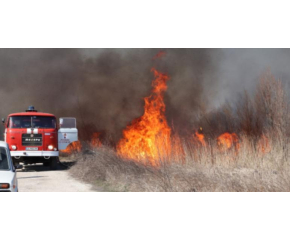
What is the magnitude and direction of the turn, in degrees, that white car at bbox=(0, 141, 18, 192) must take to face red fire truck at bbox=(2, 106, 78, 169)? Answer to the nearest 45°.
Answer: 0° — it already faces it

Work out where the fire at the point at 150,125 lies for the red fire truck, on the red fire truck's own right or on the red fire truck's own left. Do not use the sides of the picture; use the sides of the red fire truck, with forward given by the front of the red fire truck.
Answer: on the red fire truck's own left

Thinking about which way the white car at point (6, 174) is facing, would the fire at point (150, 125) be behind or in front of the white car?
in front
